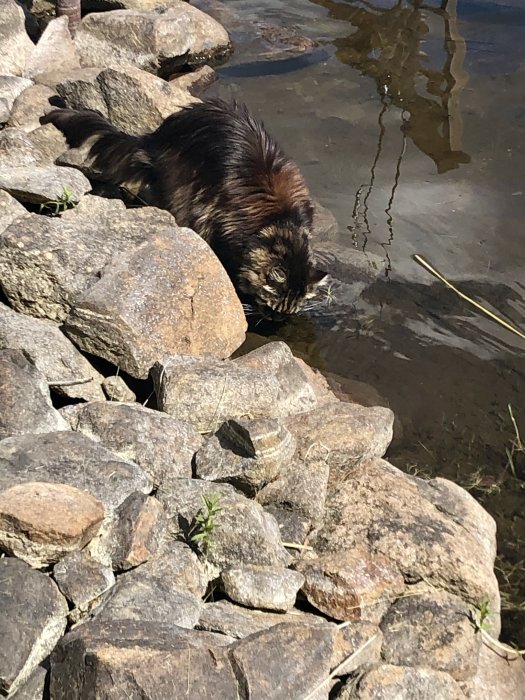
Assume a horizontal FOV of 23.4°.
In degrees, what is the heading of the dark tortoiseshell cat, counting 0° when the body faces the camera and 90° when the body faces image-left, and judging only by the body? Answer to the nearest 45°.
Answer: approximately 315°

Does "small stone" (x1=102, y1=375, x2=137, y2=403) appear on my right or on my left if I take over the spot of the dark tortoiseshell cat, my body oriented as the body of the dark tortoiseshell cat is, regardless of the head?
on my right

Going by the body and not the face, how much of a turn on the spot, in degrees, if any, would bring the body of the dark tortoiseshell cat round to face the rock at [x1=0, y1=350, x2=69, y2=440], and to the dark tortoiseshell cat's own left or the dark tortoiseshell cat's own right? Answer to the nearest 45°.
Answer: approximately 45° to the dark tortoiseshell cat's own right

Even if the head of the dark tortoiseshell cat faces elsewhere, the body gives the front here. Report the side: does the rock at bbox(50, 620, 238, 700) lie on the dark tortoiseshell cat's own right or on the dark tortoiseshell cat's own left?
on the dark tortoiseshell cat's own right

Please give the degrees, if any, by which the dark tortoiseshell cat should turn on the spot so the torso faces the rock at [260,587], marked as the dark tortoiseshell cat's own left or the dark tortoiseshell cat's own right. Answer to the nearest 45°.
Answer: approximately 45° to the dark tortoiseshell cat's own right

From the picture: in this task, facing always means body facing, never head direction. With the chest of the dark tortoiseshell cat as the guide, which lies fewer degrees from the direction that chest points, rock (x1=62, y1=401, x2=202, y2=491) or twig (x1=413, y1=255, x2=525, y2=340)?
the twig

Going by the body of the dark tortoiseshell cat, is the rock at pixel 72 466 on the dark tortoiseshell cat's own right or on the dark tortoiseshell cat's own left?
on the dark tortoiseshell cat's own right

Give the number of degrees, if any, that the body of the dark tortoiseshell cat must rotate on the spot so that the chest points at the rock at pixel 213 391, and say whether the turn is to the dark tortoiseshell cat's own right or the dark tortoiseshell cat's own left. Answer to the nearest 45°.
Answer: approximately 45° to the dark tortoiseshell cat's own right

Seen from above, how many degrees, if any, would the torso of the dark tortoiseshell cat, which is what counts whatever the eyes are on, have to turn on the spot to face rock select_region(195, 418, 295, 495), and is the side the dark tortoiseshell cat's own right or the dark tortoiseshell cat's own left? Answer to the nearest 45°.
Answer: approximately 45° to the dark tortoiseshell cat's own right

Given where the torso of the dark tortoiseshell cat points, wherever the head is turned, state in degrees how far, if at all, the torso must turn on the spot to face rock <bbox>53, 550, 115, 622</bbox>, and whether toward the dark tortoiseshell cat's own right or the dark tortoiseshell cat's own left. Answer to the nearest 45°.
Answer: approximately 45° to the dark tortoiseshell cat's own right

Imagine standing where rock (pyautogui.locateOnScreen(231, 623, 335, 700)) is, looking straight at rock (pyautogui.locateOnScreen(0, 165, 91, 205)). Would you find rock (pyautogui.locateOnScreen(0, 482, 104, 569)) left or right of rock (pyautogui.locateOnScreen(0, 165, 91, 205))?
left

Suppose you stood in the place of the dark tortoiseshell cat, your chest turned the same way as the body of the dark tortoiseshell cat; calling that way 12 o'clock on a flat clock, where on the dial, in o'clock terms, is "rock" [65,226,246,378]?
The rock is roughly at 2 o'clock from the dark tortoiseshell cat.
